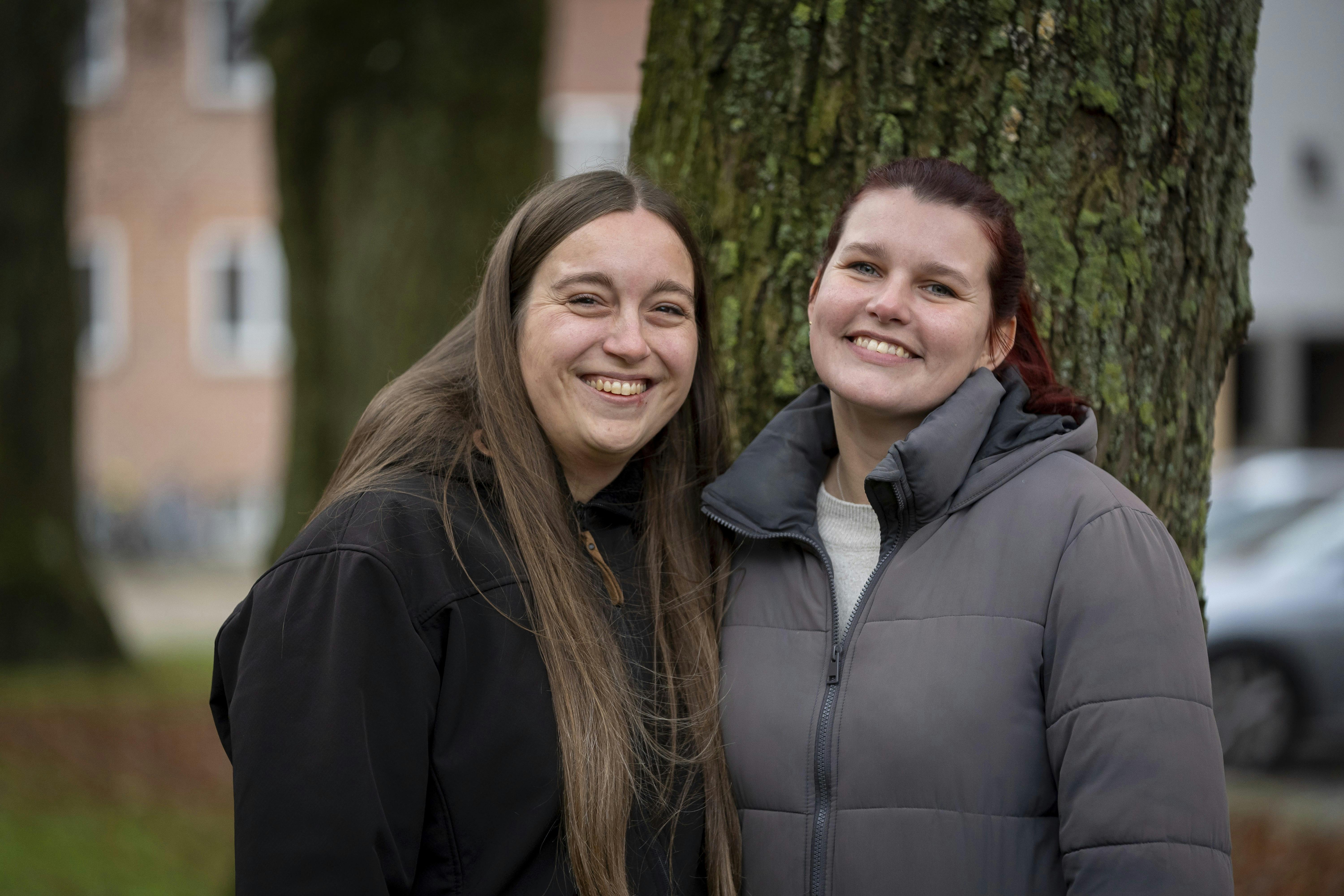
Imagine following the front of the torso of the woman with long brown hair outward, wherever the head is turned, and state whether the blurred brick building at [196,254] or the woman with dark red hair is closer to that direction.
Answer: the woman with dark red hair

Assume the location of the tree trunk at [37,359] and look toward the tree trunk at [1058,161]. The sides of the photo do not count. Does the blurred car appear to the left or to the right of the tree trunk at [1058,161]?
left

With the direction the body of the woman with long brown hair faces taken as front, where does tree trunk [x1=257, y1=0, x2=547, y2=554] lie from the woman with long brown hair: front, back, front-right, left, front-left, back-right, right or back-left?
back-left

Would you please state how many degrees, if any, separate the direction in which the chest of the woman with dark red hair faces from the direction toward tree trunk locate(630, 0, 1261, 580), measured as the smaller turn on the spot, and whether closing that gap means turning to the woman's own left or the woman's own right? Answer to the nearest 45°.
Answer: approximately 135° to the woman's own right

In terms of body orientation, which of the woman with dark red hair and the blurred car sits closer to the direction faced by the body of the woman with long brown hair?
the woman with dark red hair

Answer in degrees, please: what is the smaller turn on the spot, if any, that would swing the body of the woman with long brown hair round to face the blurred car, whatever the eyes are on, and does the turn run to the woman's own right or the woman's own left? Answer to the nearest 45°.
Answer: approximately 90° to the woman's own left

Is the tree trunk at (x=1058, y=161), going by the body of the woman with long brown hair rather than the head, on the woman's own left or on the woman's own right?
on the woman's own left

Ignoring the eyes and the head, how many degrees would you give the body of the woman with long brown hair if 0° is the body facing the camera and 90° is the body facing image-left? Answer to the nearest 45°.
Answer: approximately 315°

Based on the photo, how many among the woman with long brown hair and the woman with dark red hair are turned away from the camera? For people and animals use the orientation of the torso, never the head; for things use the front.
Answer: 0

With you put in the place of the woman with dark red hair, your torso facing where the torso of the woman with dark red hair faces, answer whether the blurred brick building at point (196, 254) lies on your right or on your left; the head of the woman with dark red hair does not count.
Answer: on your right

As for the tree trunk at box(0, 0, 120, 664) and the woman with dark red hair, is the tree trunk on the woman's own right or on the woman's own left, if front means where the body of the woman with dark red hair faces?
on the woman's own right

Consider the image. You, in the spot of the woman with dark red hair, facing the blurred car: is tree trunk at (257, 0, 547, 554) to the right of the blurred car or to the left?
left
